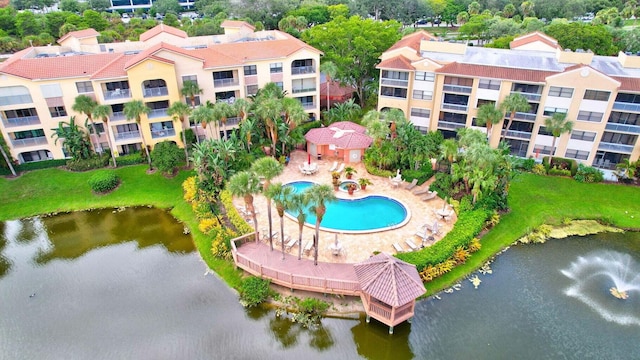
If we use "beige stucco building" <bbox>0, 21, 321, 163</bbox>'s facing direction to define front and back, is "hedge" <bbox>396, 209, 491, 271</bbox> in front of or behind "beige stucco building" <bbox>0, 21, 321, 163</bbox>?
in front

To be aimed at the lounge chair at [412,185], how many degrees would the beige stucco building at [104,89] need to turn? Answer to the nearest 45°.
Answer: approximately 45° to its left

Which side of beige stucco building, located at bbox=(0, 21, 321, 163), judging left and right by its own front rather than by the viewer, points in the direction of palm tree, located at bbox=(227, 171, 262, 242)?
front

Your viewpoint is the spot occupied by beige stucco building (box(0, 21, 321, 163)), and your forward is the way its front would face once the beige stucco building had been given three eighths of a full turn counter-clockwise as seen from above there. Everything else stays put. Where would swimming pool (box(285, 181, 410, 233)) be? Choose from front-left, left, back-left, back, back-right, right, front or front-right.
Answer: right

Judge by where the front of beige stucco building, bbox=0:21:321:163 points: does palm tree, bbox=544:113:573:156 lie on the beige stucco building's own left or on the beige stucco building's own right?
on the beige stucco building's own left

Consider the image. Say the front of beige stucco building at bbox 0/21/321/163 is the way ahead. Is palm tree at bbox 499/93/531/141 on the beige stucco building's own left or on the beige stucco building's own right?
on the beige stucco building's own left

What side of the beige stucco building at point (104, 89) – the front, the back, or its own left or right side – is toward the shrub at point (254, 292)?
front

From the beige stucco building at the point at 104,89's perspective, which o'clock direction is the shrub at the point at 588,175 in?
The shrub is roughly at 10 o'clock from the beige stucco building.

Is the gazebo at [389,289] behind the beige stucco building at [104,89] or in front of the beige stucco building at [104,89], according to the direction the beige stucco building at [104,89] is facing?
in front

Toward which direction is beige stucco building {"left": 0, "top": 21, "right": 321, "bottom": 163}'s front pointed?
toward the camera

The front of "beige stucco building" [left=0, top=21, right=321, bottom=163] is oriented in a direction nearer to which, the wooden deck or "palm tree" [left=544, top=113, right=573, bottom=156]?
the wooden deck

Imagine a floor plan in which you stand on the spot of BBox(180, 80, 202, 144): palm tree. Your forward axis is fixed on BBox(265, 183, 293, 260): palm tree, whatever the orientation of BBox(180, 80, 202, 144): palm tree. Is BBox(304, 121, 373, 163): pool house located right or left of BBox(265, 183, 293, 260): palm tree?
left

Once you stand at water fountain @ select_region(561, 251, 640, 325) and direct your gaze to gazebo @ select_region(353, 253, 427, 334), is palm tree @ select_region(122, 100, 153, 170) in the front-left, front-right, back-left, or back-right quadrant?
front-right

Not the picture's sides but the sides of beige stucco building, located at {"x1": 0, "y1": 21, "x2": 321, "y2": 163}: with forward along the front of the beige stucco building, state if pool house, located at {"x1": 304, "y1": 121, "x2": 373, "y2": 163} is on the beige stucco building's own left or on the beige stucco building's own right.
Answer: on the beige stucco building's own left
